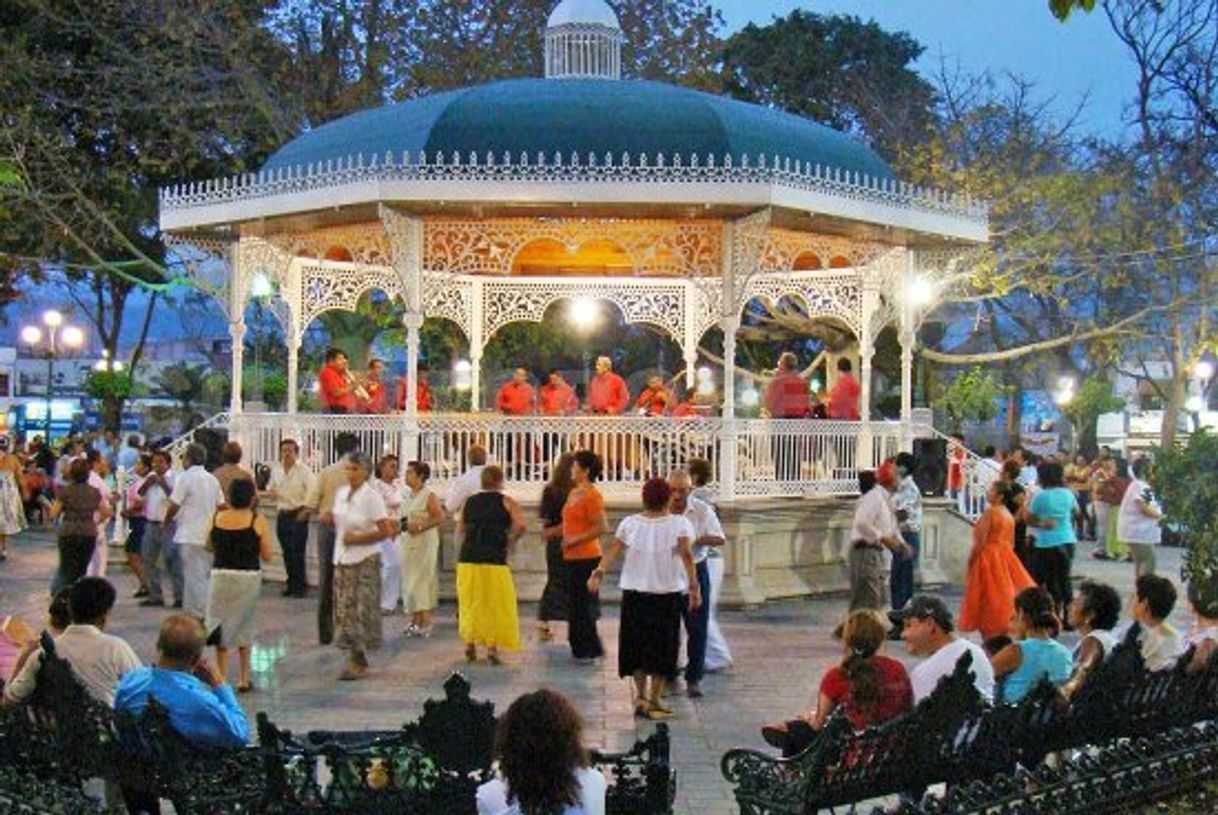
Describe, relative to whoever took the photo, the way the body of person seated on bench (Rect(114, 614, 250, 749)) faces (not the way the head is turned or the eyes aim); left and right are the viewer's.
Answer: facing away from the viewer

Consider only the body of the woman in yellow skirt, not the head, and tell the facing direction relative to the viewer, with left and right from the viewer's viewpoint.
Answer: facing away from the viewer

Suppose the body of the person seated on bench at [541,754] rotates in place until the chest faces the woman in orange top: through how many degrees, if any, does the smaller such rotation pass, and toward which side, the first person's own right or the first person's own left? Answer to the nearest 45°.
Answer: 0° — they already face them

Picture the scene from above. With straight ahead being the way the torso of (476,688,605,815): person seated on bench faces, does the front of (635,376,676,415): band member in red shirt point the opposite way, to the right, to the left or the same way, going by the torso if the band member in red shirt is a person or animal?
the opposite way

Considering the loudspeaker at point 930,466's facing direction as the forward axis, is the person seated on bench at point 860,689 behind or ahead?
ahead

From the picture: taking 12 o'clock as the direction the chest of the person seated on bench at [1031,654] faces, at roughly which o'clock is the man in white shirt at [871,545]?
The man in white shirt is roughly at 1 o'clock from the person seated on bench.

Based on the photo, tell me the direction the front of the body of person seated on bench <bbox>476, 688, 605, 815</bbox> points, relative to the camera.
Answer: away from the camera

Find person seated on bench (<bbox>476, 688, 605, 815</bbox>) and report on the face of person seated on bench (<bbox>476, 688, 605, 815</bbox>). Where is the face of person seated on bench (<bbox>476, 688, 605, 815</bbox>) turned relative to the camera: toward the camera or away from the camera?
away from the camera

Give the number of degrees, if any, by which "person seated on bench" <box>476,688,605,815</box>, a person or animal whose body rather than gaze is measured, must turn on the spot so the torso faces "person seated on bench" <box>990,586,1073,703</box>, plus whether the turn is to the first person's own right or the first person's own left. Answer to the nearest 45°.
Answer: approximately 45° to the first person's own right

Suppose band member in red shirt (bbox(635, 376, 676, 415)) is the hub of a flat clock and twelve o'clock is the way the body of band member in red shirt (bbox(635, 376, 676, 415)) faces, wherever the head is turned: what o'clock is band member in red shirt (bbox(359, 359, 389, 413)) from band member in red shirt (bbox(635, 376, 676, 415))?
band member in red shirt (bbox(359, 359, 389, 413)) is roughly at 3 o'clock from band member in red shirt (bbox(635, 376, 676, 415)).

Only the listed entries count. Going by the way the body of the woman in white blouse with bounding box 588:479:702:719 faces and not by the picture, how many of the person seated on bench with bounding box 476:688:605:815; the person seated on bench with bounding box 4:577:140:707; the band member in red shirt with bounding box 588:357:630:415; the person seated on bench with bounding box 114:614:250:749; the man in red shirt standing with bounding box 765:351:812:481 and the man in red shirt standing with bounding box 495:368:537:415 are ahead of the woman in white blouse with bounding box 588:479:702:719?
3

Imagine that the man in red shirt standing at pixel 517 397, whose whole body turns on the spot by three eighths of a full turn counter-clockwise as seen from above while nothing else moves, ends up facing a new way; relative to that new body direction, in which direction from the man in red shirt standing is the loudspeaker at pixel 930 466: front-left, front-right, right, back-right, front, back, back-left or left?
front-right

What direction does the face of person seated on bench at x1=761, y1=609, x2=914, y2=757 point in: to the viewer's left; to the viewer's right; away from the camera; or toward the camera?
away from the camera
